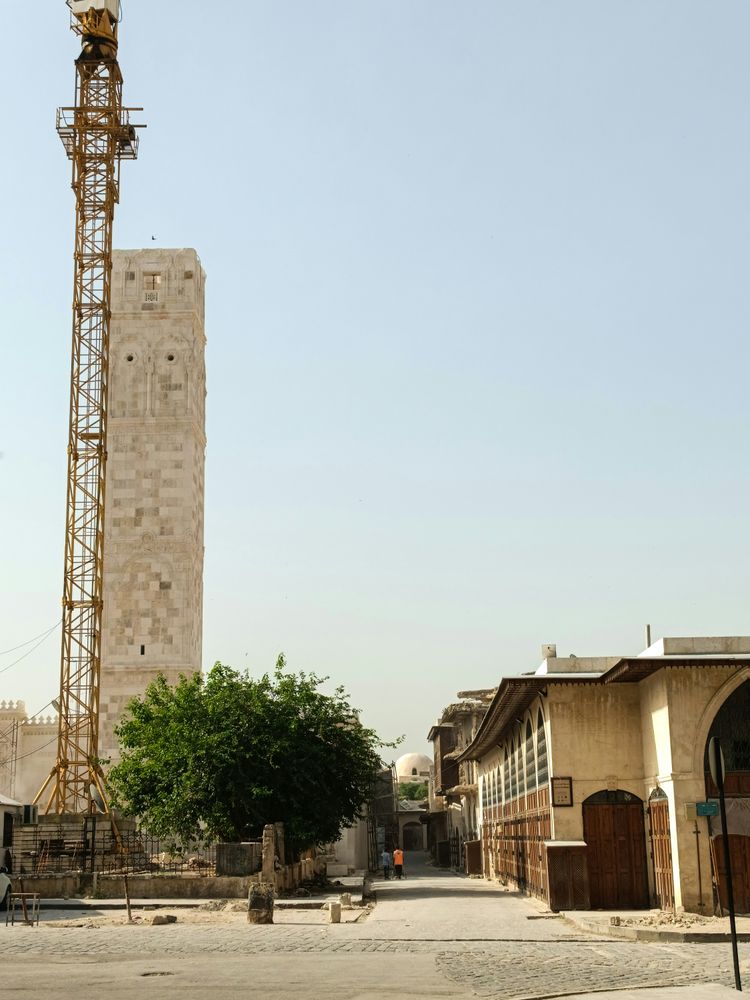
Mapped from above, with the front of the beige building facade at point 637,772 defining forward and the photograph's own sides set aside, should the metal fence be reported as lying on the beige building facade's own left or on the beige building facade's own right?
on the beige building facade's own right

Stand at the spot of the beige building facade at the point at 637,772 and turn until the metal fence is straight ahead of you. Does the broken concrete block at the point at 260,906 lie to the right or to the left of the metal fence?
left
